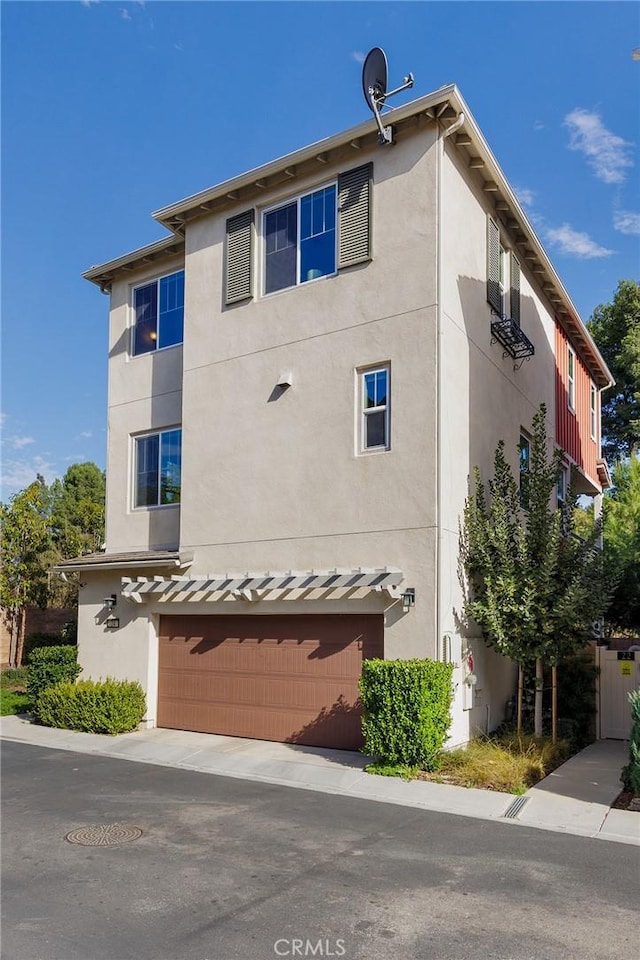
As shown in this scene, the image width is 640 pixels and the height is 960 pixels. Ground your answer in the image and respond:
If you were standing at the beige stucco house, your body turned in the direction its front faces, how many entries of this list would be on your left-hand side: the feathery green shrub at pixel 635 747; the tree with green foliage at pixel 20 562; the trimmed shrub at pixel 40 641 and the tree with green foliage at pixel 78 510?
1

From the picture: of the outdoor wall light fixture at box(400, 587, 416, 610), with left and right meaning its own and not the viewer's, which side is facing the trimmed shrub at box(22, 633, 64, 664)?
right

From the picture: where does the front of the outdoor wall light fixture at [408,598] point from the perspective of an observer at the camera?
facing the viewer and to the left of the viewer

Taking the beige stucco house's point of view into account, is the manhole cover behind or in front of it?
in front

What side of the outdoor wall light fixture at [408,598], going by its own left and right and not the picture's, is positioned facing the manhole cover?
front

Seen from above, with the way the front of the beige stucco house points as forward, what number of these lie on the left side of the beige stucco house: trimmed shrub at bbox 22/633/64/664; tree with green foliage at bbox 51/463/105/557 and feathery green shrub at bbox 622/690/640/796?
1

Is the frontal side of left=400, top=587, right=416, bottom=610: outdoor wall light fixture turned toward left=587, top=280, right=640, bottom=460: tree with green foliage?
no

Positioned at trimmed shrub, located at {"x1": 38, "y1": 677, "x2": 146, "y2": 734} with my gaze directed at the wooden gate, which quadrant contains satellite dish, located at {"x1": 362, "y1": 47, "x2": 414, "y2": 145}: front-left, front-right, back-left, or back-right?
front-right

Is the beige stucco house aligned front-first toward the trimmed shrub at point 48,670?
no

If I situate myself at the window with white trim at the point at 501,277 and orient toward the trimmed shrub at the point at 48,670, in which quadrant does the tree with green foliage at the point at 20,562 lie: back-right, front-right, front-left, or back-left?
front-right

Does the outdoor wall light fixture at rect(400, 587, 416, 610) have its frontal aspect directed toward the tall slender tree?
no

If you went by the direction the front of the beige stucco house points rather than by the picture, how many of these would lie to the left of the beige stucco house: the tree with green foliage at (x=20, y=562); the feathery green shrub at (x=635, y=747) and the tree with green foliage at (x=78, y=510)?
1
